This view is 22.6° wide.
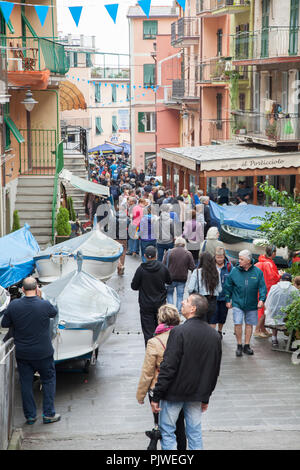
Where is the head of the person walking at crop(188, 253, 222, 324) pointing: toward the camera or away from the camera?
away from the camera

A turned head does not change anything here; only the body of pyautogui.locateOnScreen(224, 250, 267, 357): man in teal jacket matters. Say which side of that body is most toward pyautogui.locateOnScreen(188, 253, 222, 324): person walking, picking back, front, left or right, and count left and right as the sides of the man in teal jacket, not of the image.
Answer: right

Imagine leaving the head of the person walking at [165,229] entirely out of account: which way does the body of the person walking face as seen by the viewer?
away from the camera

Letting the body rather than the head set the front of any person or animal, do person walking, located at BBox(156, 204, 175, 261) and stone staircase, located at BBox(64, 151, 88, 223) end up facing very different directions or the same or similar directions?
very different directions

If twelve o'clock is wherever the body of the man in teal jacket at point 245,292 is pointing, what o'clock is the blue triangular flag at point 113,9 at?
The blue triangular flag is roughly at 5 o'clock from the man in teal jacket.
